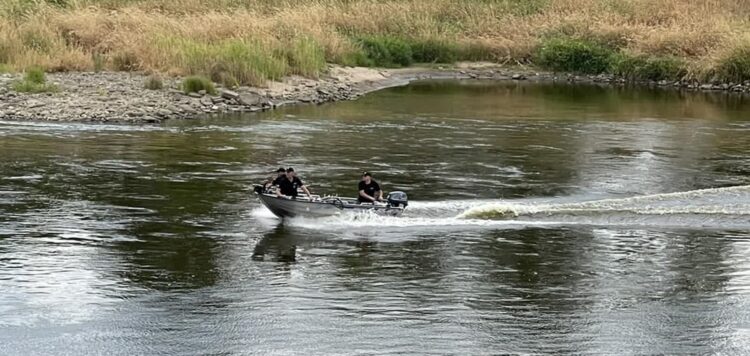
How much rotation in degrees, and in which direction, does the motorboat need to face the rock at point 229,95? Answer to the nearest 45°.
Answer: approximately 90° to its right

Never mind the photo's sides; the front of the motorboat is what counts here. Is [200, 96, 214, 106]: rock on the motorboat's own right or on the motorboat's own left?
on the motorboat's own right

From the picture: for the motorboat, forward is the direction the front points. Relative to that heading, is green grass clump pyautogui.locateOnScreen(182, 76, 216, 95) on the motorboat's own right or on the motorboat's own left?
on the motorboat's own right

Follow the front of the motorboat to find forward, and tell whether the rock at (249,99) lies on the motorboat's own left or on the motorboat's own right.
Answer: on the motorboat's own right

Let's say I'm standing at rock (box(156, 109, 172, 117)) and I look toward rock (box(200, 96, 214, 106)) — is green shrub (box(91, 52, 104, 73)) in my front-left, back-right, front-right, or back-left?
front-left

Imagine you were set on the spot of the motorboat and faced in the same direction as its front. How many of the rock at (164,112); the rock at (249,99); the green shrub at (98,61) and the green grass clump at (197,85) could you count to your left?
0

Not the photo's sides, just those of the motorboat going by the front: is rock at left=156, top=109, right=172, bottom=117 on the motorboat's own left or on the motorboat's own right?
on the motorboat's own right

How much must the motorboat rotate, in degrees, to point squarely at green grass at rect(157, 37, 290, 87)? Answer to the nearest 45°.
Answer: approximately 90° to its right

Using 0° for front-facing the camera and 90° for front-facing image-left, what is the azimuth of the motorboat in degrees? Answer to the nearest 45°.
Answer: approximately 90°

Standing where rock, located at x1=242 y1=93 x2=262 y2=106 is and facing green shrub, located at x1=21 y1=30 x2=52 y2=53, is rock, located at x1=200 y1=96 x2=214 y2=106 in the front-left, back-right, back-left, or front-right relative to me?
front-left

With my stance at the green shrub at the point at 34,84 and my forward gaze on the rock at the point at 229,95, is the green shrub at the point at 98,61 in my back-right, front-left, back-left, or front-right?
front-left
